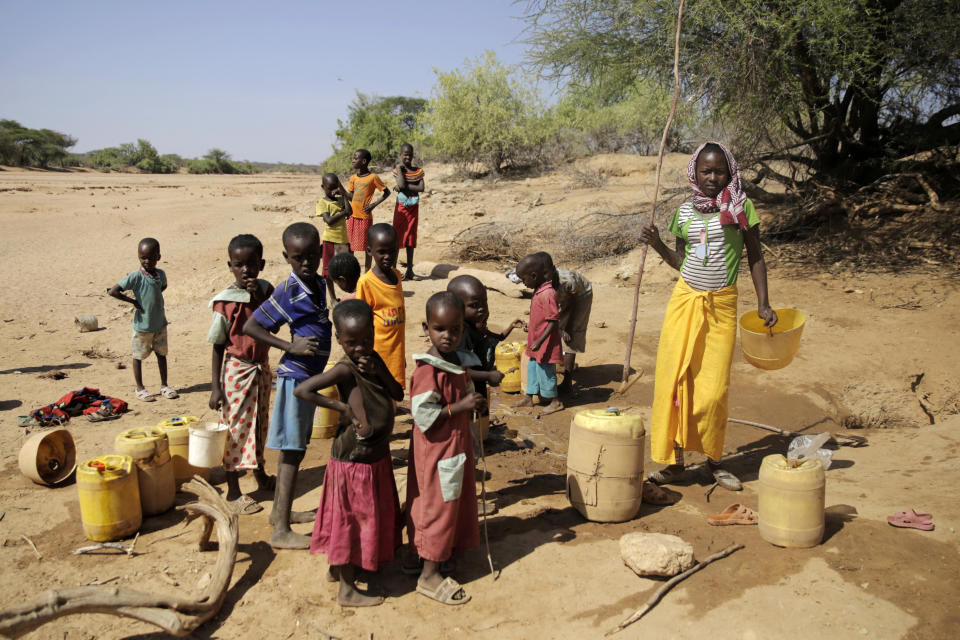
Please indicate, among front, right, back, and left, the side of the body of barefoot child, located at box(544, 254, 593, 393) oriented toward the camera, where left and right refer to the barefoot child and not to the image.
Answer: left

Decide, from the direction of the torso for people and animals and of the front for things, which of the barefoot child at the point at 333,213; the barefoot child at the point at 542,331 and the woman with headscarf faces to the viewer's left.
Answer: the barefoot child at the point at 542,331

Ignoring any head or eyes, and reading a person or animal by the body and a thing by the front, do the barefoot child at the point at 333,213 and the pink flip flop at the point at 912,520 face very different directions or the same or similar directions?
very different directions

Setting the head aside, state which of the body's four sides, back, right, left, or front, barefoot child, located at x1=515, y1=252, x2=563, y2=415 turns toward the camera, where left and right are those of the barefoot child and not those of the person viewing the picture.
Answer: left

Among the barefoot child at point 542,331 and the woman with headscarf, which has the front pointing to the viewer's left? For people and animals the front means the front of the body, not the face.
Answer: the barefoot child

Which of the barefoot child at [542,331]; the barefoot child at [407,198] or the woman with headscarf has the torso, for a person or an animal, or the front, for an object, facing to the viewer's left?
the barefoot child at [542,331]

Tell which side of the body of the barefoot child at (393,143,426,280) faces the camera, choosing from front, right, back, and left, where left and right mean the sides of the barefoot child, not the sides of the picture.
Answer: front

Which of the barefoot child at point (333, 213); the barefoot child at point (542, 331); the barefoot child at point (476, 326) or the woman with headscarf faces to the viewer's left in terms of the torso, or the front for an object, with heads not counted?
the barefoot child at point (542, 331)
